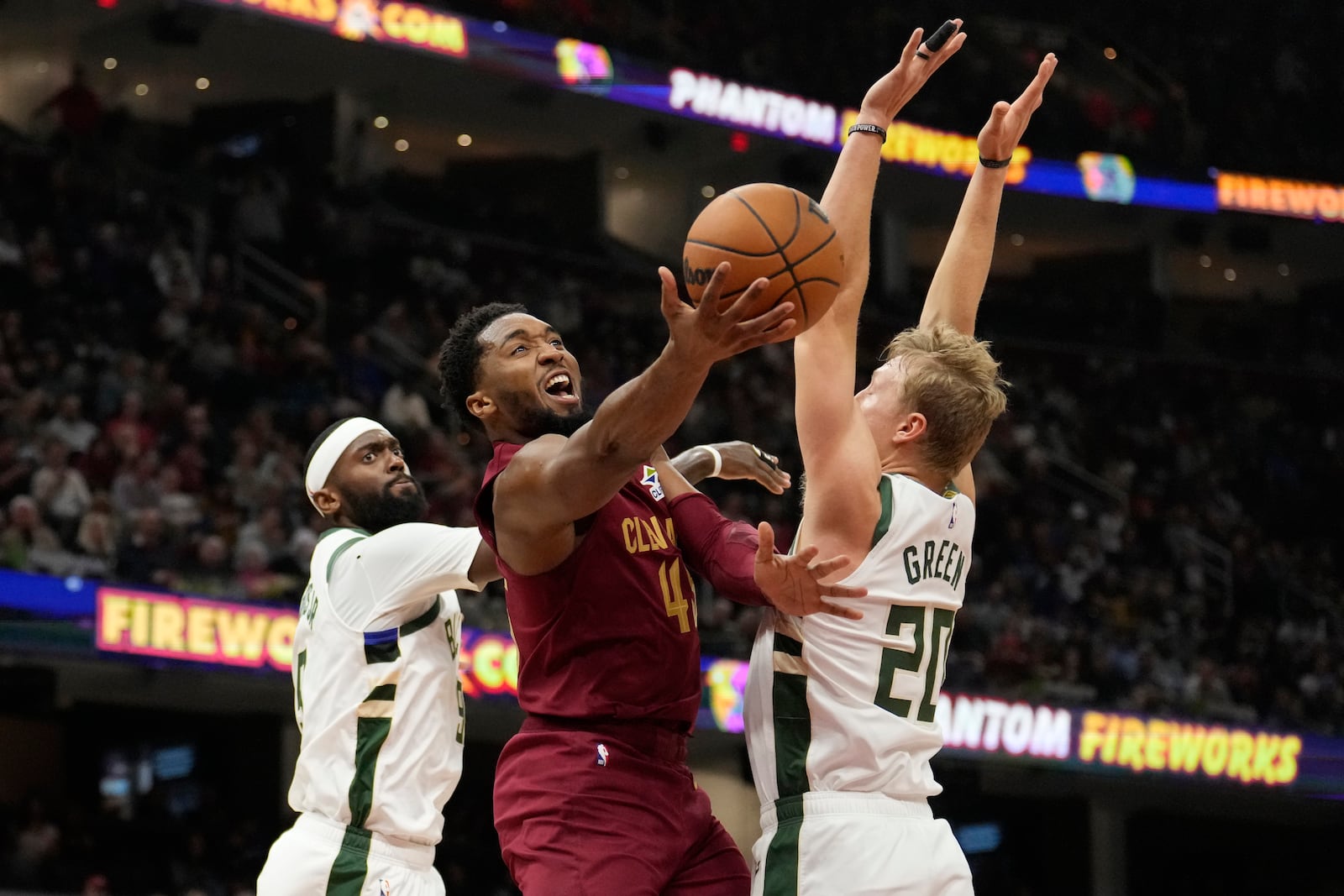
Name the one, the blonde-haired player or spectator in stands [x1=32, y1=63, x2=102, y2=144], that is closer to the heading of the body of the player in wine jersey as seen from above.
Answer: the blonde-haired player

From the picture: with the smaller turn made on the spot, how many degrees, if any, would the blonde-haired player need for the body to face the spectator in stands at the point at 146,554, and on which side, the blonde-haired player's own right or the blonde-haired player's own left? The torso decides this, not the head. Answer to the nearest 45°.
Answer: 0° — they already face them

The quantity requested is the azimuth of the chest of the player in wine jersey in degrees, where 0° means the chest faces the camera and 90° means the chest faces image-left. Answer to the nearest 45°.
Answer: approximately 315°

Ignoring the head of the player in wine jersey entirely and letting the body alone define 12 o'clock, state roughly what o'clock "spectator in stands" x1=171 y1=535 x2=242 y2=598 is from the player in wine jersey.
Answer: The spectator in stands is roughly at 7 o'clock from the player in wine jersey.

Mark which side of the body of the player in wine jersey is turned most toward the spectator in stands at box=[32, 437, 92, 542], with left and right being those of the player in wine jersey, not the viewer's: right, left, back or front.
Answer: back

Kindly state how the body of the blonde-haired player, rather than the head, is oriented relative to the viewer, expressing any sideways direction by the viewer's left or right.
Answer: facing away from the viewer and to the left of the viewer

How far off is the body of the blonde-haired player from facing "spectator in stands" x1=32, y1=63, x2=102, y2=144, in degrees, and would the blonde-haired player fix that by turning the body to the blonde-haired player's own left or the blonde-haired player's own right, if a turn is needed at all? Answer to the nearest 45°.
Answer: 0° — they already face them

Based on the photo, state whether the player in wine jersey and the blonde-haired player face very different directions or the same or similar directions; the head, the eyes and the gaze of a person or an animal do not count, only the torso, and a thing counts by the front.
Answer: very different directions

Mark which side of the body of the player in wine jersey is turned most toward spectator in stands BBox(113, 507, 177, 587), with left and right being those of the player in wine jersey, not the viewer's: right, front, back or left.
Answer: back

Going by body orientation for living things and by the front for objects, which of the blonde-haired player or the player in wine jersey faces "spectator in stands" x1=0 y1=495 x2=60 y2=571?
the blonde-haired player
